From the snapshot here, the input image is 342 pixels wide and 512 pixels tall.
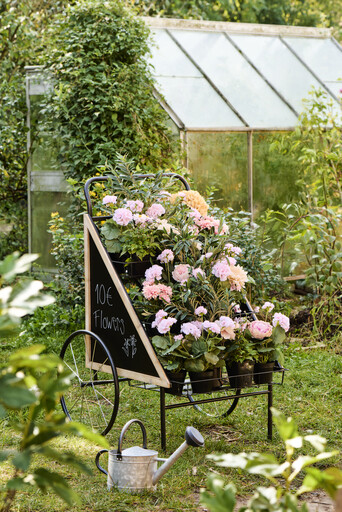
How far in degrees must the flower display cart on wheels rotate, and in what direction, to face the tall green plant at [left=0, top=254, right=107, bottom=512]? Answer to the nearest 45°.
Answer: approximately 45° to its right

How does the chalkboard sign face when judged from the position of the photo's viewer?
facing the viewer and to the left of the viewer

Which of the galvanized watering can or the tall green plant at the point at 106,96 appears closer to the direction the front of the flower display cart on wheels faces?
the galvanized watering can

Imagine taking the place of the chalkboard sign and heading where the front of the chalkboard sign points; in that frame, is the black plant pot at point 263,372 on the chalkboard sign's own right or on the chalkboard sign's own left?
on the chalkboard sign's own left

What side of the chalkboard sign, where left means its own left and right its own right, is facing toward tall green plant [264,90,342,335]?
back

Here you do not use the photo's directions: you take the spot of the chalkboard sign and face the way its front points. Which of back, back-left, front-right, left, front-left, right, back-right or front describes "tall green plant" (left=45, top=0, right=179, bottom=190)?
back-right
